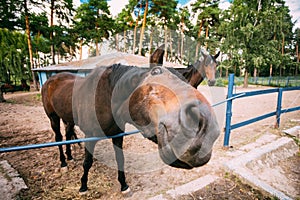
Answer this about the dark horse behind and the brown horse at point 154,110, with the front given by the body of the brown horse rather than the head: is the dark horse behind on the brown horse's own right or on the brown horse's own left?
on the brown horse's own left

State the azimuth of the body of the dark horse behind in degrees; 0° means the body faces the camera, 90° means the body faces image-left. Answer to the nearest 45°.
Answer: approximately 315°

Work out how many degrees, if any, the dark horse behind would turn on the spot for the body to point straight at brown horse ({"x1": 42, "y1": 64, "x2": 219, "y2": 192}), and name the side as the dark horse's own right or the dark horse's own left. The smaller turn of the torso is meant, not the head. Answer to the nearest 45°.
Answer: approximately 45° to the dark horse's own right
